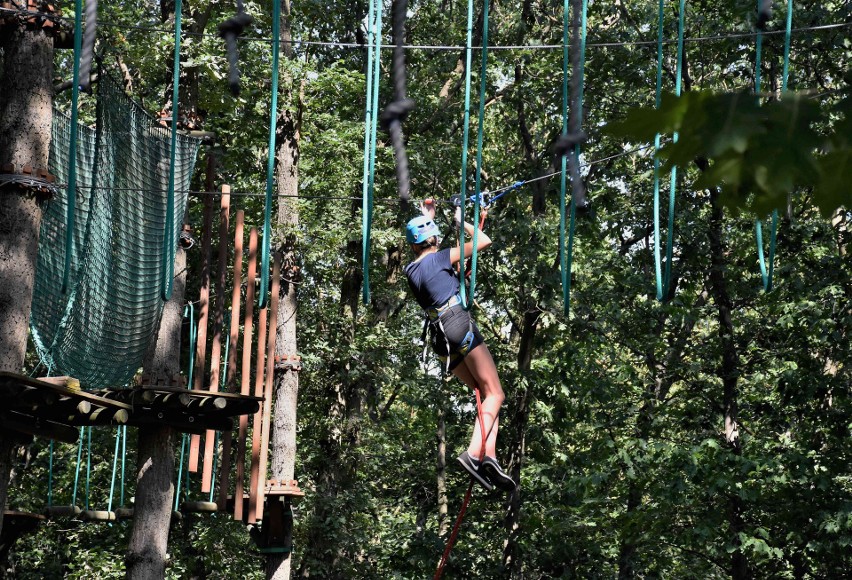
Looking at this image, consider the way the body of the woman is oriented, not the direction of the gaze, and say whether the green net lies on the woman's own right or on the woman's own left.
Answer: on the woman's own left

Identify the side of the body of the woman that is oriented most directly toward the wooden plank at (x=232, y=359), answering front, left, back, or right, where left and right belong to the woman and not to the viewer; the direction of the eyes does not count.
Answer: left

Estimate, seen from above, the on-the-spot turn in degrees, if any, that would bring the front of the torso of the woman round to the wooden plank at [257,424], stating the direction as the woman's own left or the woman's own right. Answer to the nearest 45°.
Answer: approximately 90° to the woman's own left

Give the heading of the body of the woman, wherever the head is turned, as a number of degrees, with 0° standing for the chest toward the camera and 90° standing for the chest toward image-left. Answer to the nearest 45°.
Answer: approximately 225°

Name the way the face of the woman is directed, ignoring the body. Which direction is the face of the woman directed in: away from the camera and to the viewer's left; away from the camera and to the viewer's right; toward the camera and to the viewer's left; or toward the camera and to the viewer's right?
away from the camera and to the viewer's right
